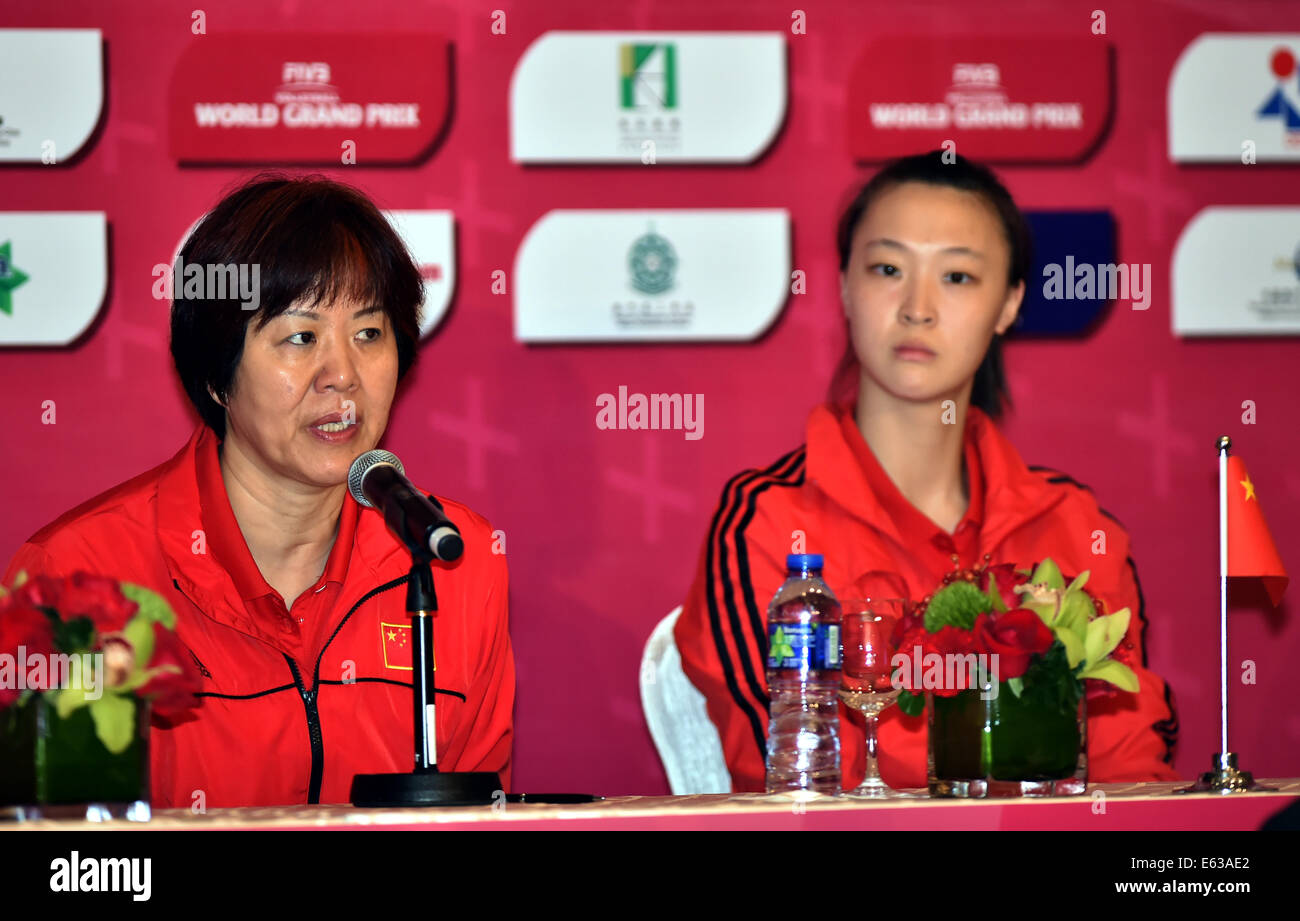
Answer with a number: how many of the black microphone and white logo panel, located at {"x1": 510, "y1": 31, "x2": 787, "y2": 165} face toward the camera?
1

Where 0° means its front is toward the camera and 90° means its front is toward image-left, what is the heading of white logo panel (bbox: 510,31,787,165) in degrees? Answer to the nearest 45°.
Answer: approximately 0°

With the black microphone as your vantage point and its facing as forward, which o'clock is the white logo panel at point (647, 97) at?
The white logo panel is roughly at 2 o'clock from the black microphone.

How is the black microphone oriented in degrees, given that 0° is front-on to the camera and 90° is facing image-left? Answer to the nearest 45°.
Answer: approximately 135°

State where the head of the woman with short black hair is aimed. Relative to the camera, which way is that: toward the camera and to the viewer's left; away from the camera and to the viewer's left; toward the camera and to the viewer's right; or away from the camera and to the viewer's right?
toward the camera and to the viewer's right
